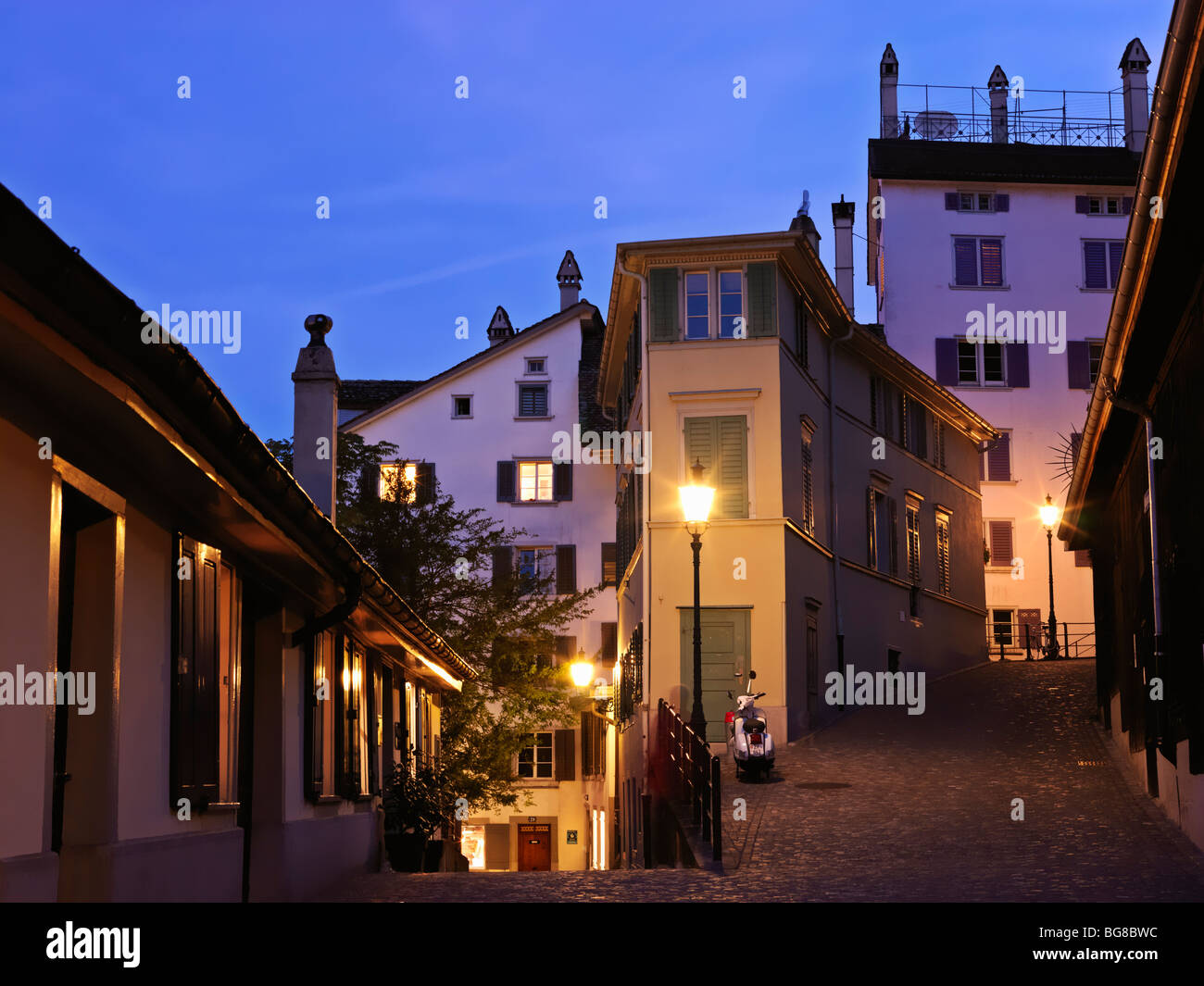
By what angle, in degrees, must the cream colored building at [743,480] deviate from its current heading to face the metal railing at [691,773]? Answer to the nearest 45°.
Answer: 0° — it already faces it

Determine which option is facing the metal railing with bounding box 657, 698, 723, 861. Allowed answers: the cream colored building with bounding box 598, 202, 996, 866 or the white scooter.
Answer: the cream colored building

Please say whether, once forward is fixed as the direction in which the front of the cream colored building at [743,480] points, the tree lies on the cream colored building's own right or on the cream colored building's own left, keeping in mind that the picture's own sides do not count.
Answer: on the cream colored building's own right

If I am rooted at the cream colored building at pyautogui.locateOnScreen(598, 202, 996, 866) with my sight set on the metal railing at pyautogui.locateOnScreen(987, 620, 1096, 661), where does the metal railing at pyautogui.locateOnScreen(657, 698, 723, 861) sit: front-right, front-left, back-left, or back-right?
back-right

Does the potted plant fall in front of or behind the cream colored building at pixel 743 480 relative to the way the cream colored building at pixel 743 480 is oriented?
in front

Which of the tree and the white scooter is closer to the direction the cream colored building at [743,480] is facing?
the white scooter

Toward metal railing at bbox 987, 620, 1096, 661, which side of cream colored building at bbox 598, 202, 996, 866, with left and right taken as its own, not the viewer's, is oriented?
back

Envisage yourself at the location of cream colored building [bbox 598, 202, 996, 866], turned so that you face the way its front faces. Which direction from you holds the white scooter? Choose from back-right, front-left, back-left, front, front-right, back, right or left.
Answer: front

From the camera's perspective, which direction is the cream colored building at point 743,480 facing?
toward the camera
